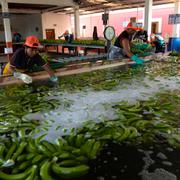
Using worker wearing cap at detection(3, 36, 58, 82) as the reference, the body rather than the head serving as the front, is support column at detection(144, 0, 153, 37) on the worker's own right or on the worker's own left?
on the worker's own left

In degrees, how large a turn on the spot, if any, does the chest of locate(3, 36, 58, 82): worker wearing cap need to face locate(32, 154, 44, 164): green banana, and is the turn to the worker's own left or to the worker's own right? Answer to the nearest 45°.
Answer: approximately 45° to the worker's own right

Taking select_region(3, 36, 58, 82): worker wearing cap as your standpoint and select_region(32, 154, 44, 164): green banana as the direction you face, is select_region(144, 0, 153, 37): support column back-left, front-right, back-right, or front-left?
back-left

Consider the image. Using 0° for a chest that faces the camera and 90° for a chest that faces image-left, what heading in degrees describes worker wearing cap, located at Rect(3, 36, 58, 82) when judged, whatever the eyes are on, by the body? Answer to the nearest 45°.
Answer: approximately 315°

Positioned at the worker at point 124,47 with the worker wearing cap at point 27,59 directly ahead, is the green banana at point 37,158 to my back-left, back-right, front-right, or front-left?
front-left

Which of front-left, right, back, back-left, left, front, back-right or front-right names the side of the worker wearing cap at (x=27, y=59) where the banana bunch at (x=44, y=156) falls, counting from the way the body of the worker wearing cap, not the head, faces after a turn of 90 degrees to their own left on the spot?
back-right
